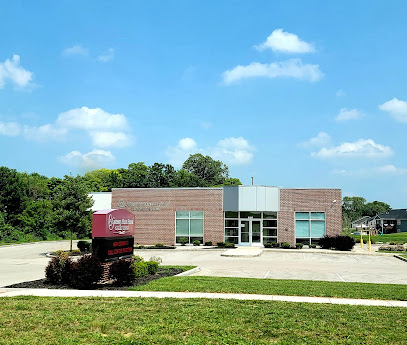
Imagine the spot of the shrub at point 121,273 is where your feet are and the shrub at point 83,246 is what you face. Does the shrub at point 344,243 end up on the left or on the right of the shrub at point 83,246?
right

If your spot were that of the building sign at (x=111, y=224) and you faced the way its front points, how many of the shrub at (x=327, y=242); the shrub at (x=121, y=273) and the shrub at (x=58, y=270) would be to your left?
1

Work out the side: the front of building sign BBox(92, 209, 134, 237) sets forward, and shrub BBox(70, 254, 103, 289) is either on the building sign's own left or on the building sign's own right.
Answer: on the building sign's own right

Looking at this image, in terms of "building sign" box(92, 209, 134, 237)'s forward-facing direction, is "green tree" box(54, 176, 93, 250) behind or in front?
behind

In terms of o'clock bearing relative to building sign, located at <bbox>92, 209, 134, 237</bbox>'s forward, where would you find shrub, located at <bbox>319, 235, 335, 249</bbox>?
The shrub is roughly at 9 o'clock from the building sign.

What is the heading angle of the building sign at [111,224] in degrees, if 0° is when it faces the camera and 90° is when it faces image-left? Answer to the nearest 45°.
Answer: approximately 315°

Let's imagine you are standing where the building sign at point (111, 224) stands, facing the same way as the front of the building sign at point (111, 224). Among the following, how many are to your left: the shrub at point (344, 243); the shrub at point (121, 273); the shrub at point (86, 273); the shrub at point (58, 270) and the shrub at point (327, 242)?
2

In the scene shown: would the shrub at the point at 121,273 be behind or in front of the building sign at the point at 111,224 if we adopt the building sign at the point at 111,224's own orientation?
in front

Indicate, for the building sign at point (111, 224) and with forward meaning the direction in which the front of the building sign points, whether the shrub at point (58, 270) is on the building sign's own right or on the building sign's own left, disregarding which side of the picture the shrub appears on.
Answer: on the building sign's own right

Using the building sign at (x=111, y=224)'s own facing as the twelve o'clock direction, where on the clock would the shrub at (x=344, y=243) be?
The shrub is roughly at 9 o'clock from the building sign.
